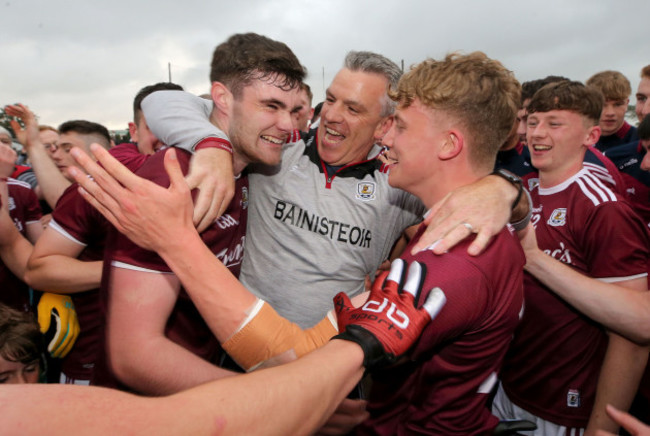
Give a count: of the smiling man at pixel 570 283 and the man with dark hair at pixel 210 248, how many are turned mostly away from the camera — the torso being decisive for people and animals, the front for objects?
0

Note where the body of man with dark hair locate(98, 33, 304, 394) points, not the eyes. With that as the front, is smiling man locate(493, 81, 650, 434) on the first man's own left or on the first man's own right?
on the first man's own left

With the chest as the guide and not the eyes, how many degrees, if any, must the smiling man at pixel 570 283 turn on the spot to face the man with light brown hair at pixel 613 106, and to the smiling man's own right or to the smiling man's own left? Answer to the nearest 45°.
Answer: approximately 135° to the smiling man's own right

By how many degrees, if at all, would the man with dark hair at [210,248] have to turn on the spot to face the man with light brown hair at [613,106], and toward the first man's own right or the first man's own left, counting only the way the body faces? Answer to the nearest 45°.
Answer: approximately 90° to the first man's own left

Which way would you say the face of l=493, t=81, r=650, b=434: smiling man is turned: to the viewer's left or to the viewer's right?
to the viewer's left

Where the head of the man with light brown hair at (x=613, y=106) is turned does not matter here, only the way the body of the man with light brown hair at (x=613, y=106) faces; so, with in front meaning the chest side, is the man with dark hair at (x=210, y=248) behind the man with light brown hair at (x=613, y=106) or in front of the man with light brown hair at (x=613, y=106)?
in front

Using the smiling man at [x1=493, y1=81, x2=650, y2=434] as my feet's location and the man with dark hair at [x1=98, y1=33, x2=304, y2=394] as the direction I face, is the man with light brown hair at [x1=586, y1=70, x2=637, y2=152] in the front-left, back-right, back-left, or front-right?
back-right

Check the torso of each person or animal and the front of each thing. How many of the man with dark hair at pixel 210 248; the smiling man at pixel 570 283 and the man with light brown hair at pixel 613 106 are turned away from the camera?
0

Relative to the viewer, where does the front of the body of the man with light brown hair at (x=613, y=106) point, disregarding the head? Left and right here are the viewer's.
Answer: facing the viewer and to the left of the viewer

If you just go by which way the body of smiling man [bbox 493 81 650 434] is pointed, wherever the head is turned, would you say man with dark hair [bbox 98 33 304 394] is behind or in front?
in front

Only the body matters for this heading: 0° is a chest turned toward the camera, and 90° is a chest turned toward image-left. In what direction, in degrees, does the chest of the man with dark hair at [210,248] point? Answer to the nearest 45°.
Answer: approximately 315°

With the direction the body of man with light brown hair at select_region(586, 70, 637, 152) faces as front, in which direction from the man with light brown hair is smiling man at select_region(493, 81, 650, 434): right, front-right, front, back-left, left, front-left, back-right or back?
front-left

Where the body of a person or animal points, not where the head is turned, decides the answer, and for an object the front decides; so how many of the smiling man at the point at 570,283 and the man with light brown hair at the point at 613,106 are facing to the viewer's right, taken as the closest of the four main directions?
0
